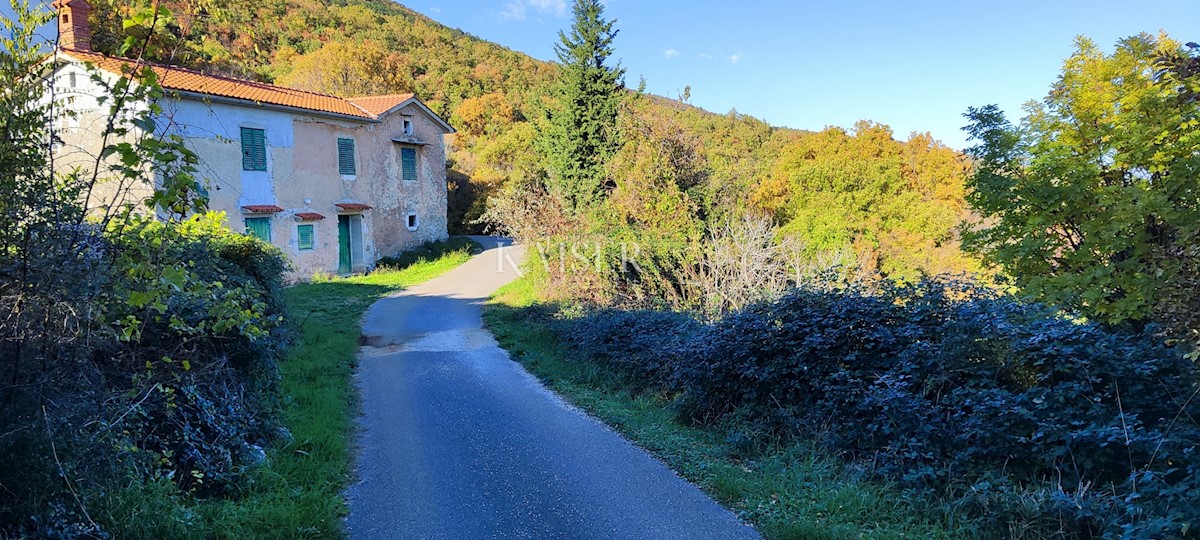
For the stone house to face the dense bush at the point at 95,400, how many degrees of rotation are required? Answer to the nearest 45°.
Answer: approximately 45° to its right

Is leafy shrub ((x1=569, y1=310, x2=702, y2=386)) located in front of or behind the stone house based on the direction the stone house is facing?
in front

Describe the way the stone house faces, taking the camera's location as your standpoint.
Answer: facing the viewer and to the right of the viewer

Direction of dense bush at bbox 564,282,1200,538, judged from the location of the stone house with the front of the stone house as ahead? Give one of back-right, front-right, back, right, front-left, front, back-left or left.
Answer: front-right

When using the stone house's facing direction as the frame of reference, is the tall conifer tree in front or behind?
in front

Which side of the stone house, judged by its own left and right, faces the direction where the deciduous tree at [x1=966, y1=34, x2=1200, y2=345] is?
front

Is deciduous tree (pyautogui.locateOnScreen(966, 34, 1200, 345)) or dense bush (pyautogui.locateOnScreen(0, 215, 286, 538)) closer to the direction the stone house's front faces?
the deciduous tree

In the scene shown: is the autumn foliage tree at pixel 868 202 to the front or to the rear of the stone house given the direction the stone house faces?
to the front
